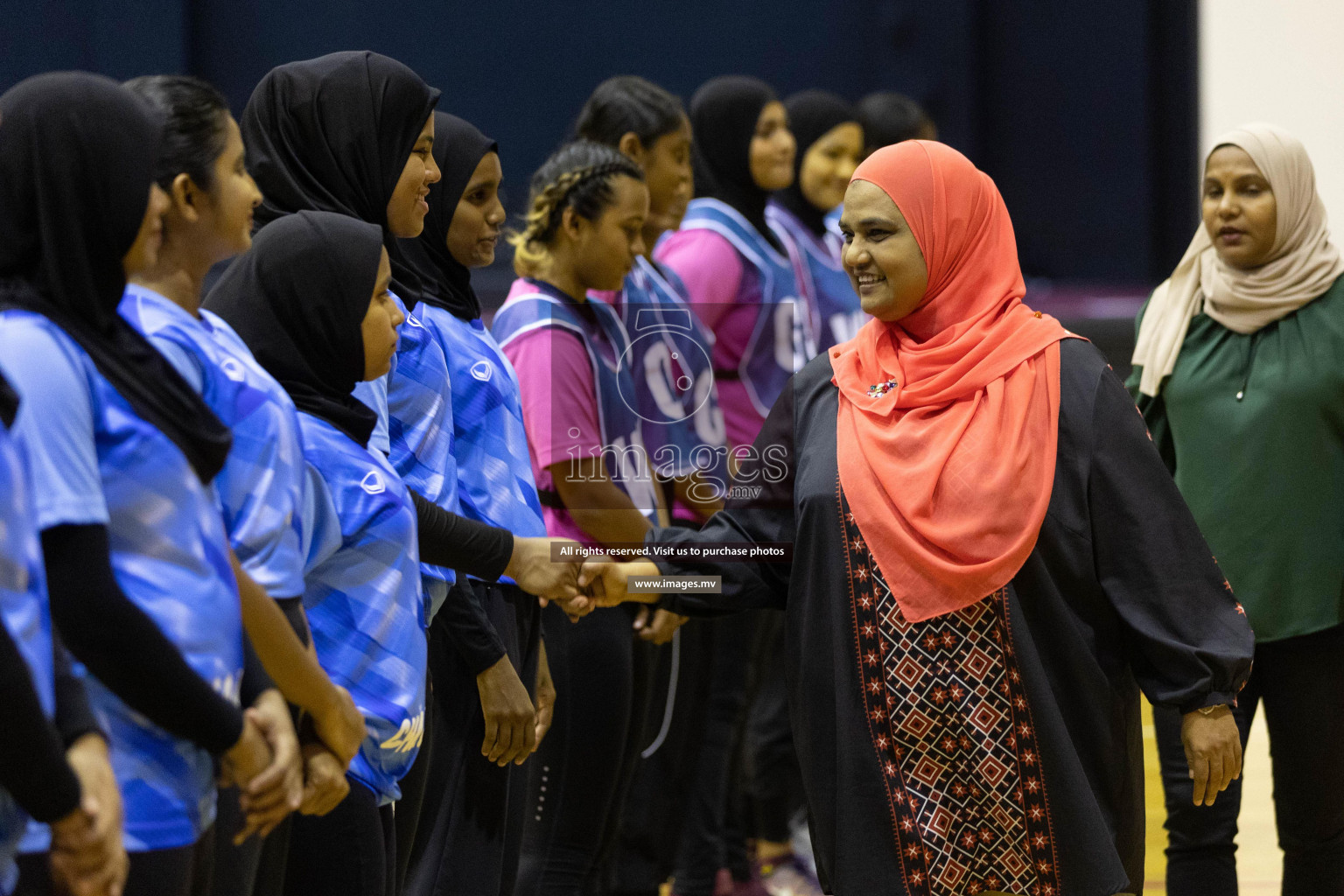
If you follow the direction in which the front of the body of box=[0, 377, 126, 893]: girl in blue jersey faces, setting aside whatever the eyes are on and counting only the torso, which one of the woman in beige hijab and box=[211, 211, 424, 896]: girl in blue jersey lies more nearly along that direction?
the woman in beige hijab

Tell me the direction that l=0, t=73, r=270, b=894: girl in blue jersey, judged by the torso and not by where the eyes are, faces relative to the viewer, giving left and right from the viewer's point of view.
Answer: facing to the right of the viewer

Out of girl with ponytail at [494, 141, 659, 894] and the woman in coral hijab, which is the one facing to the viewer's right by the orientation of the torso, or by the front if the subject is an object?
the girl with ponytail

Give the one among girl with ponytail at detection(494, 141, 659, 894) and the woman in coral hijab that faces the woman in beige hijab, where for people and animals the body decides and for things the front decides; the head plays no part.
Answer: the girl with ponytail

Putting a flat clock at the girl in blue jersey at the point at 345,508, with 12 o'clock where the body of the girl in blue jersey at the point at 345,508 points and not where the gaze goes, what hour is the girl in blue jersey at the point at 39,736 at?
the girl in blue jersey at the point at 39,736 is roughly at 4 o'clock from the girl in blue jersey at the point at 345,508.

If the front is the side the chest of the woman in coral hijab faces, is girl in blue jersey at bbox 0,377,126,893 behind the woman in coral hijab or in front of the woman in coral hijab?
in front

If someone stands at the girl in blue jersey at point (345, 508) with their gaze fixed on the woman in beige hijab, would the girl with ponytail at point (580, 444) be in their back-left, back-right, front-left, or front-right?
front-left

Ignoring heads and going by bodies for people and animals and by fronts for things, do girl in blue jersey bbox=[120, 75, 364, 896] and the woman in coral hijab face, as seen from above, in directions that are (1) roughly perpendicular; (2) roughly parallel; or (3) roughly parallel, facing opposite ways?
roughly perpendicular

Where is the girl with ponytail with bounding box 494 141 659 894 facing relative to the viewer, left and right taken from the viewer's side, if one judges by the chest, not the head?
facing to the right of the viewer

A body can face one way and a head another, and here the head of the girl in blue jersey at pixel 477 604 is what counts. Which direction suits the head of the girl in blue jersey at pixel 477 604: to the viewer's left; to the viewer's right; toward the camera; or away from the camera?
to the viewer's right

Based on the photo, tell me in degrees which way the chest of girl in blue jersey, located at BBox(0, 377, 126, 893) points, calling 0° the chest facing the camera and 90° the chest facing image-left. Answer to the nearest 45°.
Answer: approximately 270°

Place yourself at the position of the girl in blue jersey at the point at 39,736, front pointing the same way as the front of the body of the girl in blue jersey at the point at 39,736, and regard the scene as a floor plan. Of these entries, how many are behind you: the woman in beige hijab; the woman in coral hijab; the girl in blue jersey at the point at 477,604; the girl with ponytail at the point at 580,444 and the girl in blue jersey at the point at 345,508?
0

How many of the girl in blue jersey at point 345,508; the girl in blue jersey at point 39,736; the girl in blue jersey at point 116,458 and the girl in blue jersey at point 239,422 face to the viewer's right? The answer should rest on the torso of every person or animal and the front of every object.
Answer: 4

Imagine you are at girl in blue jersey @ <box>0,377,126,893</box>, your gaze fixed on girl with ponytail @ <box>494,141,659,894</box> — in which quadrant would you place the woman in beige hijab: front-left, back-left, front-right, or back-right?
front-right

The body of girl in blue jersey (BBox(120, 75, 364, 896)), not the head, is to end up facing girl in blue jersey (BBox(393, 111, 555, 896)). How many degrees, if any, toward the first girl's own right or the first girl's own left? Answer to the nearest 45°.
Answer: approximately 45° to the first girl's own left

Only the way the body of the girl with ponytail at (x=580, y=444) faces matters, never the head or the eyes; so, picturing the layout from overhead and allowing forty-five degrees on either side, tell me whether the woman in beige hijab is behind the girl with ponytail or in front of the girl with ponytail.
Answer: in front

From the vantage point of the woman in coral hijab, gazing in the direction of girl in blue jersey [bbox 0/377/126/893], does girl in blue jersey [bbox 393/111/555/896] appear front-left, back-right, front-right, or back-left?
front-right

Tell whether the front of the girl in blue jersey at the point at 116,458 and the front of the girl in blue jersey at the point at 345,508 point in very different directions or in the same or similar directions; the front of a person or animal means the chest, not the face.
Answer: same or similar directions
